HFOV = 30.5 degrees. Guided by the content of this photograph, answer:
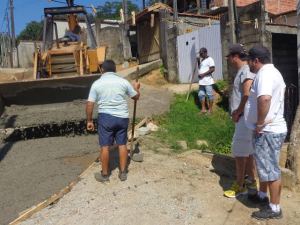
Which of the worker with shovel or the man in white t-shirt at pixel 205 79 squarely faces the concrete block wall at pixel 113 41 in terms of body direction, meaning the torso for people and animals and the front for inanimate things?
the worker with shovel

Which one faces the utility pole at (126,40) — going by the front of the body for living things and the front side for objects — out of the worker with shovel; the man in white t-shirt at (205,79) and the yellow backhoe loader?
the worker with shovel

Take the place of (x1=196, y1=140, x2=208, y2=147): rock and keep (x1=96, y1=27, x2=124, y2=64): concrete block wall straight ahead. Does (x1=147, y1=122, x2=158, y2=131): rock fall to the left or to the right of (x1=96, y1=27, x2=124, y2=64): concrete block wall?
left

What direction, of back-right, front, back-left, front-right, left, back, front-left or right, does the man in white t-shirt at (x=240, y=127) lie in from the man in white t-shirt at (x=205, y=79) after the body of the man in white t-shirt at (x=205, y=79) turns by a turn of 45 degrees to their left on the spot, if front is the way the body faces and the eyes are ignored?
front

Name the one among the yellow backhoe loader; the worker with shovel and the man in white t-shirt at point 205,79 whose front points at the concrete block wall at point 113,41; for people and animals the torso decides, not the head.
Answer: the worker with shovel

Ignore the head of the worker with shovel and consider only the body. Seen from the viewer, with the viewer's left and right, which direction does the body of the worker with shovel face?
facing away from the viewer

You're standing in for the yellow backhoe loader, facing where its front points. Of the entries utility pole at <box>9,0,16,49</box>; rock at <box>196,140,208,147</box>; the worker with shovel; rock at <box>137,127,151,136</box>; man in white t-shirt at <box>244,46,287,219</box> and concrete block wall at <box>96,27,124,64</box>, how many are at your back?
2

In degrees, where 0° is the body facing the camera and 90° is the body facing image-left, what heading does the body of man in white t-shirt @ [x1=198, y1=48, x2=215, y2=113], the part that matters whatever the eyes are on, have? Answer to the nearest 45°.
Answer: approximately 45°

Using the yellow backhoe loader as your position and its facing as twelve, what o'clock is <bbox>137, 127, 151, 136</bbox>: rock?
The rock is roughly at 11 o'clock from the yellow backhoe loader.

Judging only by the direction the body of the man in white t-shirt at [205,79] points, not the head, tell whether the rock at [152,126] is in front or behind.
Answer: in front

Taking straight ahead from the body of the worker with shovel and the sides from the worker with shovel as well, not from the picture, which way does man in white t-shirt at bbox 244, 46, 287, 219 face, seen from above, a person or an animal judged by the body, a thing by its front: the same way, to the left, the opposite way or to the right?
to the left

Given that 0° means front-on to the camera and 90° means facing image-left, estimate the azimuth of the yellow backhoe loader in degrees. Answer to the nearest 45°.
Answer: approximately 0°

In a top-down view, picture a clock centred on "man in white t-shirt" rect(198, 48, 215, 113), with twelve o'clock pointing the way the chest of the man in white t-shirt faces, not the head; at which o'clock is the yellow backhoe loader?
The yellow backhoe loader is roughly at 1 o'clock from the man in white t-shirt.

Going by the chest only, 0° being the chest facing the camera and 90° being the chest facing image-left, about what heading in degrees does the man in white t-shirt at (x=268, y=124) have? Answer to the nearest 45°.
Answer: approximately 90°

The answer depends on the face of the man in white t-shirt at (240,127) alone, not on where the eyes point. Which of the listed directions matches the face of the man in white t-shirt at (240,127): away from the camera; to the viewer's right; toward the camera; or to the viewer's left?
to the viewer's left

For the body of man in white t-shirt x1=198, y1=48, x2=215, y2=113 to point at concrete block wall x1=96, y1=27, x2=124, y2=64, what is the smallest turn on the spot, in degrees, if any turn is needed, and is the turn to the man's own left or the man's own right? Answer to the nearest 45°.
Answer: approximately 135° to the man's own right

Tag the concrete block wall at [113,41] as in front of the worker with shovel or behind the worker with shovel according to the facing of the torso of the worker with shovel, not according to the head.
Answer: in front

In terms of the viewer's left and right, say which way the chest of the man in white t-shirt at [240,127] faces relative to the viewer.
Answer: facing to the left of the viewer

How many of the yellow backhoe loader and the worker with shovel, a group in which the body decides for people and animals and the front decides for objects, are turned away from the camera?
1

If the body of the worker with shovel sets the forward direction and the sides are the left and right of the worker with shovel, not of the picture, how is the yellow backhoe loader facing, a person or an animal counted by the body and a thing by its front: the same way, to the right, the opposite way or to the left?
the opposite way
